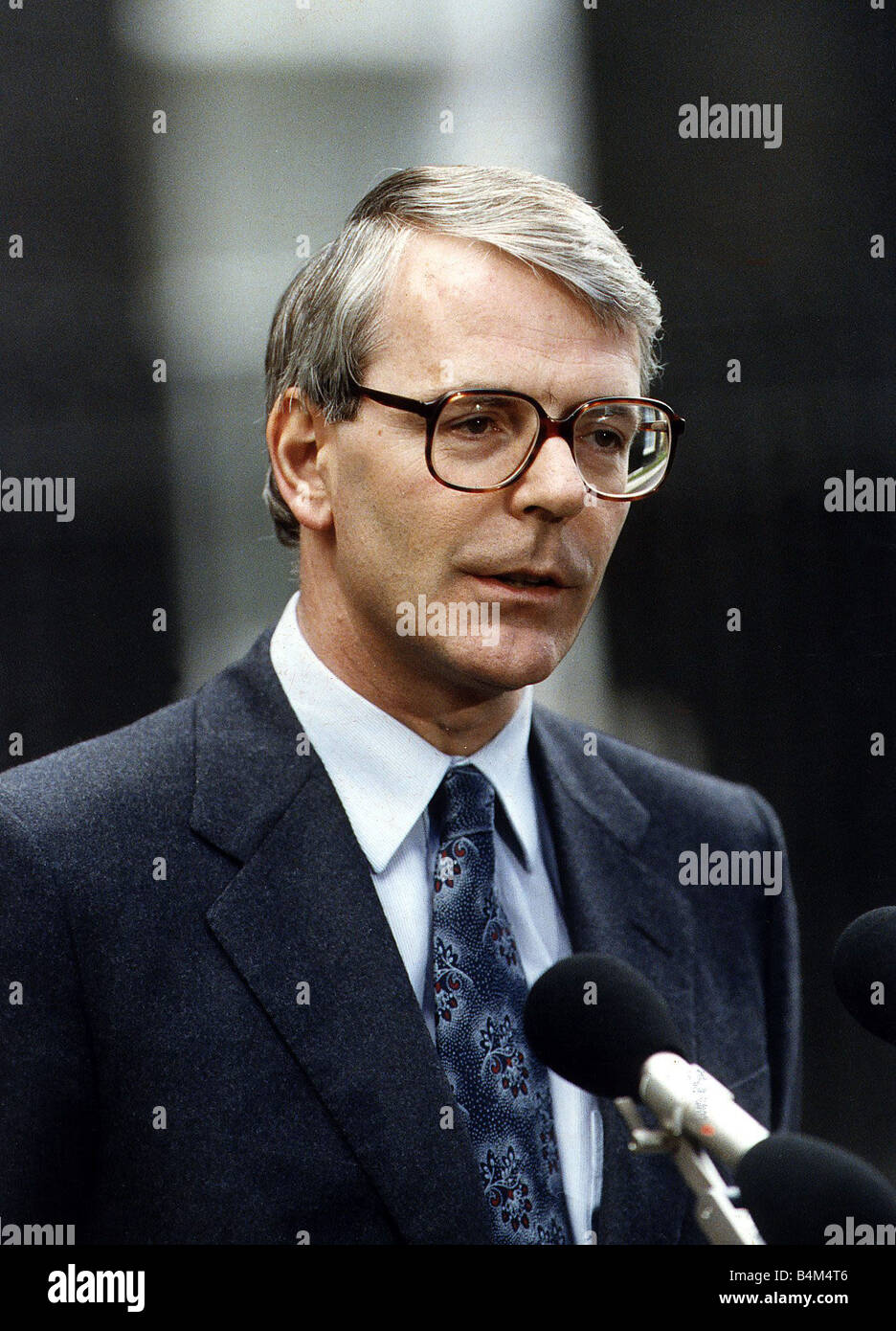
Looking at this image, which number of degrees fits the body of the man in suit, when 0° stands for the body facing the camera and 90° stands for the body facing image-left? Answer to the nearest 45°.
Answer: approximately 315°

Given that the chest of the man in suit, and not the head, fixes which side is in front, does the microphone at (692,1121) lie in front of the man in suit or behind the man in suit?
in front

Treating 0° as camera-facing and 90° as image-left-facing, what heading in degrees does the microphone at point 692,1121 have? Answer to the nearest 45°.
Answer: approximately 90°

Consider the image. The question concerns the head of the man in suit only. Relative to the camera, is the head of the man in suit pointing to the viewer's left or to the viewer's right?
to the viewer's right
